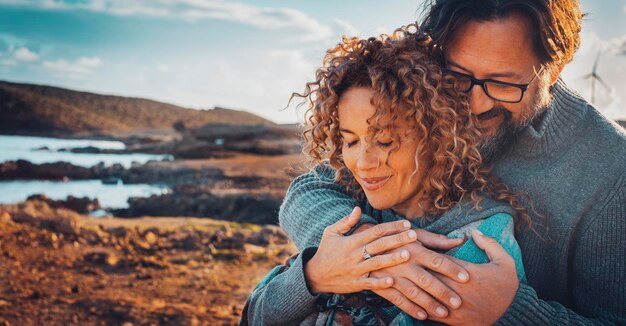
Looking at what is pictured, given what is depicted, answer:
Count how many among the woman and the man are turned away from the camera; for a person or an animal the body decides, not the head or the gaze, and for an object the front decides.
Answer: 0

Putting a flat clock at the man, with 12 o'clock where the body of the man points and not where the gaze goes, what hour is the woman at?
The woman is roughly at 1 o'clock from the man.

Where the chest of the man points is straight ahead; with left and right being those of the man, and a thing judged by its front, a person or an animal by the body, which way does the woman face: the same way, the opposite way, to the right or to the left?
the same way

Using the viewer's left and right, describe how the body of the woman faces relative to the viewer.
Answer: facing the viewer and to the left of the viewer

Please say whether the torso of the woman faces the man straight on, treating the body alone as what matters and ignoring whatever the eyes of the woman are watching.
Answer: no

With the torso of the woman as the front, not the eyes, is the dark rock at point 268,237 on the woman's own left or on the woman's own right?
on the woman's own right

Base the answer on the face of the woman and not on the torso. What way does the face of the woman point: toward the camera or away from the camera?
toward the camera

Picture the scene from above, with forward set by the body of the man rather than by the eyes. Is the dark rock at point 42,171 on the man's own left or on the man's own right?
on the man's own right

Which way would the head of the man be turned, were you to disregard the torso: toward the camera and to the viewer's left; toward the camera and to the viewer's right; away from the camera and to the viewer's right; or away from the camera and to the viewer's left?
toward the camera and to the viewer's left

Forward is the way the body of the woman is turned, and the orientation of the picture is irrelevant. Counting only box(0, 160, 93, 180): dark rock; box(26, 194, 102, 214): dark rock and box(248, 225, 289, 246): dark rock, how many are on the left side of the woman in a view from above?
0

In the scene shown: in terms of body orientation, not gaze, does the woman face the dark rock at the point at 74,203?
no

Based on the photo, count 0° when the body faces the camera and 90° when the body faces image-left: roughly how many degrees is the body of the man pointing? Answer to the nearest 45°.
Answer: approximately 45°
